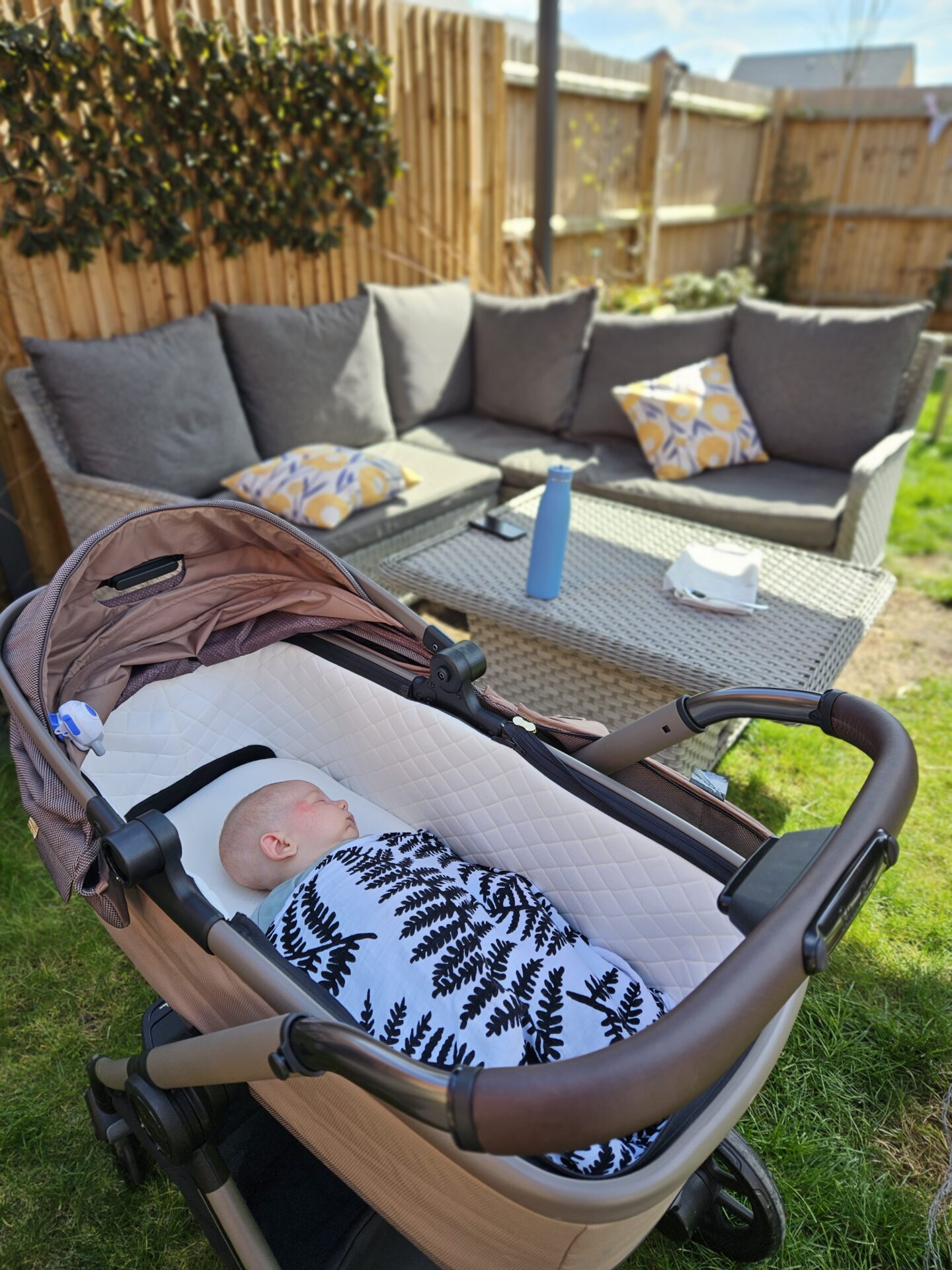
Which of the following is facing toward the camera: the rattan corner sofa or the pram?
the rattan corner sofa

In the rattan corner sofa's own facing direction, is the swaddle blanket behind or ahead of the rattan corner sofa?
ahead

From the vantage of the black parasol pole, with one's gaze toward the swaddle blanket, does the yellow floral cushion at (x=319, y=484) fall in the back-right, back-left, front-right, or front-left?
front-right

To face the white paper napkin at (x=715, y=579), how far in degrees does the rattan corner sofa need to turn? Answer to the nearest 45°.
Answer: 0° — it already faces it

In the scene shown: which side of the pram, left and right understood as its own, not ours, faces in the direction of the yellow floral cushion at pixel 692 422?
right

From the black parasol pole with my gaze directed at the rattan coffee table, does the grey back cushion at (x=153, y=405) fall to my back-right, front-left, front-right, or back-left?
front-right

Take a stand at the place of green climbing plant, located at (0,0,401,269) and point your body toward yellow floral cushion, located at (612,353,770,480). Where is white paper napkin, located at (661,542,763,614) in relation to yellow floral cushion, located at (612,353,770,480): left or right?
right

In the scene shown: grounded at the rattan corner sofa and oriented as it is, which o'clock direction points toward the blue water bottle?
The blue water bottle is roughly at 12 o'clock from the rattan corner sofa.

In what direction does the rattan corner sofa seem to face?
toward the camera

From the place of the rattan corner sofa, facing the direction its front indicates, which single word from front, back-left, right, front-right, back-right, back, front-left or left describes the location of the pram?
front

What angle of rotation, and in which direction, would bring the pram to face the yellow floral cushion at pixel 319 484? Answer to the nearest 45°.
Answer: approximately 45° to its right

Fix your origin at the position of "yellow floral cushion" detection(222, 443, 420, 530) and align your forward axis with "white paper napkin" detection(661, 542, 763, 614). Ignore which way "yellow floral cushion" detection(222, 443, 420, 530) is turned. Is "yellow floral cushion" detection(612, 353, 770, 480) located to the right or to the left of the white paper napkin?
left

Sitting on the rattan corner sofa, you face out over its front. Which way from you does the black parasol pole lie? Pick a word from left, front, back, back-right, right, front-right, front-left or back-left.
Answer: back

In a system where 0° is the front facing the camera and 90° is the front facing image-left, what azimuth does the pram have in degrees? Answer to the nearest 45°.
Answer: approximately 135°
